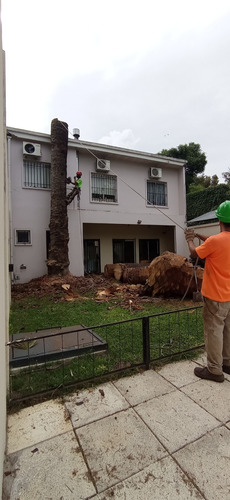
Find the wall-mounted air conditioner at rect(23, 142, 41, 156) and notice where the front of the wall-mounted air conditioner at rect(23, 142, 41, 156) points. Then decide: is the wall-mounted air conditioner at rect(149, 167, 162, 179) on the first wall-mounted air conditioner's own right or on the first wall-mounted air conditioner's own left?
on the first wall-mounted air conditioner's own left

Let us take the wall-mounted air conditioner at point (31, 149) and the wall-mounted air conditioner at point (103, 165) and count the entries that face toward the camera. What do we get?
2

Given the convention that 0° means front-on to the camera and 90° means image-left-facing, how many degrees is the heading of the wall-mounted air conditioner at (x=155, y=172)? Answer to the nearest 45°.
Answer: approximately 0°

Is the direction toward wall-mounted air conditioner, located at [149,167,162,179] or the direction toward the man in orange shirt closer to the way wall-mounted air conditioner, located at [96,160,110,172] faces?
the man in orange shirt

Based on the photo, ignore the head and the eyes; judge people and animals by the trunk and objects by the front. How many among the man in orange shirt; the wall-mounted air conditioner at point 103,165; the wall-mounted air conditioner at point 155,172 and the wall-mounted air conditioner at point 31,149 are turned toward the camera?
3

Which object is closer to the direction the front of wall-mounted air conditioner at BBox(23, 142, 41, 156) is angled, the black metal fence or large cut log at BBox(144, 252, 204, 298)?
the black metal fence

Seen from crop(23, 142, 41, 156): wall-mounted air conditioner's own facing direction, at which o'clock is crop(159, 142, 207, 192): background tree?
The background tree is roughly at 8 o'clock from the wall-mounted air conditioner.

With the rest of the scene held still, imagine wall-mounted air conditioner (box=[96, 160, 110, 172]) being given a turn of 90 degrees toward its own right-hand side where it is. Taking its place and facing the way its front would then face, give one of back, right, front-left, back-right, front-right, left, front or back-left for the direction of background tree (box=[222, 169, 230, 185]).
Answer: back-right

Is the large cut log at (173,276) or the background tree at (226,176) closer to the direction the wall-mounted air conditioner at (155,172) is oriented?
the large cut log

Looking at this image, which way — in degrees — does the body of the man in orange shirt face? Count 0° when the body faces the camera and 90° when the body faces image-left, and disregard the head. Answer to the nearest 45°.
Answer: approximately 135°

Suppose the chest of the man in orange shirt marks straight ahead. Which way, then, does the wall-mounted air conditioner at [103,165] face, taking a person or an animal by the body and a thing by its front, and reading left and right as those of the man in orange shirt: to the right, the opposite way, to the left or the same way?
the opposite way

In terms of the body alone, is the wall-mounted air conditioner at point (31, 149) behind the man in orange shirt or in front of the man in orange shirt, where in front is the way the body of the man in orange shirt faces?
in front
